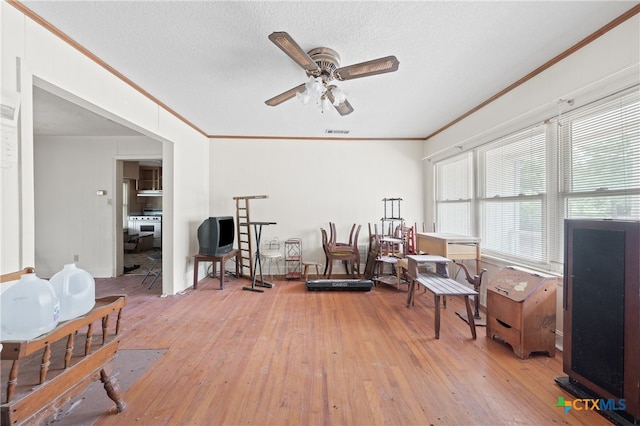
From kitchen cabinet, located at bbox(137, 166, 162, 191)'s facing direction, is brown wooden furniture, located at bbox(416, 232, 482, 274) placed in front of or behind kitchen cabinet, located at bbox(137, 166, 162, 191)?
in front

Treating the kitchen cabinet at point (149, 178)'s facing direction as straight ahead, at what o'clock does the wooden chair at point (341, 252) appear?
The wooden chair is roughly at 11 o'clock from the kitchen cabinet.

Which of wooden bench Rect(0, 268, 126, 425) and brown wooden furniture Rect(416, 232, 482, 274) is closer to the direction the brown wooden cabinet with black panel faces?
the wooden bench

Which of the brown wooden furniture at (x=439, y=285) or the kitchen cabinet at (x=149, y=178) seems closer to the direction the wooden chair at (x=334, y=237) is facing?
the brown wooden furniture

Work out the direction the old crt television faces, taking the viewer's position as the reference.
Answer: facing the viewer and to the right of the viewer

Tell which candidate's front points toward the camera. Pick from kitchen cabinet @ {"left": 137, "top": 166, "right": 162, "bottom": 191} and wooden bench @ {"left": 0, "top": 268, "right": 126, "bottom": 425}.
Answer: the kitchen cabinet

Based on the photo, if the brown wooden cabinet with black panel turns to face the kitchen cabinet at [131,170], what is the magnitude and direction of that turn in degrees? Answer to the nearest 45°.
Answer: approximately 45° to its right

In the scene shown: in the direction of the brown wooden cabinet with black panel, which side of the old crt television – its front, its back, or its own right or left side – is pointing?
front

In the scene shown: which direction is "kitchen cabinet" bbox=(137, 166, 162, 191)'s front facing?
toward the camera

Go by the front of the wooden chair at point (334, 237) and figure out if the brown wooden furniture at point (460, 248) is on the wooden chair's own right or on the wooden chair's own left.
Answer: on the wooden chair's own left

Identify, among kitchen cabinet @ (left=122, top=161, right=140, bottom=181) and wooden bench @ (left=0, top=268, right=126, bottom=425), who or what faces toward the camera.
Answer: the kitchen cabinet

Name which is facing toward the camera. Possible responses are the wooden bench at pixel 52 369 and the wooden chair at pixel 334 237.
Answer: the wooden chair
